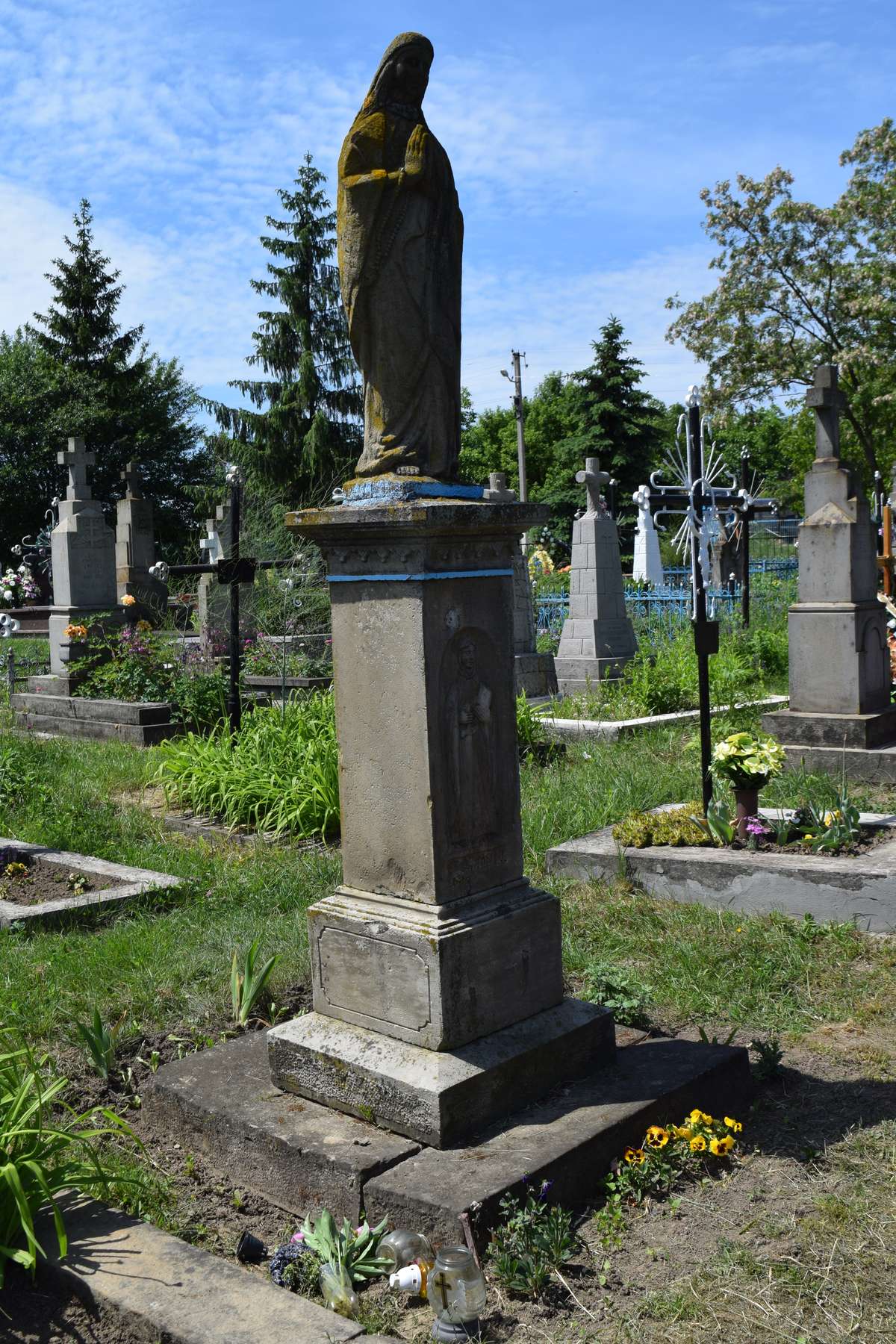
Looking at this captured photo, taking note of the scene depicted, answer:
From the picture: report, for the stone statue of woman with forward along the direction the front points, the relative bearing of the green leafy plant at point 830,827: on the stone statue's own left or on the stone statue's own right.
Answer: on the stone statue's own left

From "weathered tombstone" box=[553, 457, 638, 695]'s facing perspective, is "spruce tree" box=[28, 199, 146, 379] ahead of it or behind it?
behind

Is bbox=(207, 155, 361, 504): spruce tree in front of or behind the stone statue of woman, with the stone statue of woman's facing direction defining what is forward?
behind

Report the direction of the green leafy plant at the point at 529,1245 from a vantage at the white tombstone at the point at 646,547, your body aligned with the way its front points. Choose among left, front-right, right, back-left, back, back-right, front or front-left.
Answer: front-right

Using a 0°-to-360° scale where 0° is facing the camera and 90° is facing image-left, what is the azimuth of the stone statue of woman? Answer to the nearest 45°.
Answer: approximately 315°

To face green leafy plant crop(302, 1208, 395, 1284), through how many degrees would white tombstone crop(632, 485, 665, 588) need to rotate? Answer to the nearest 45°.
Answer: approximately 45° to its right

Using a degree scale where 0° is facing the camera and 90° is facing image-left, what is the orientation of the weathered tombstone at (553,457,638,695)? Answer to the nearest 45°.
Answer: approximately 315°

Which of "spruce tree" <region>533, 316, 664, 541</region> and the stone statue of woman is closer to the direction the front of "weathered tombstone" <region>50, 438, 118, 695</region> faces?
the stone statue of woman

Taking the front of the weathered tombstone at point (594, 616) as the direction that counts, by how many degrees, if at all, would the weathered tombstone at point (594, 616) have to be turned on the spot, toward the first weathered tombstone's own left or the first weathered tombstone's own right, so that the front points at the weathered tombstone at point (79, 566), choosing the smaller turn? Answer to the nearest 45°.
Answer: approximately 135° to the first weathered tombstone's own right
